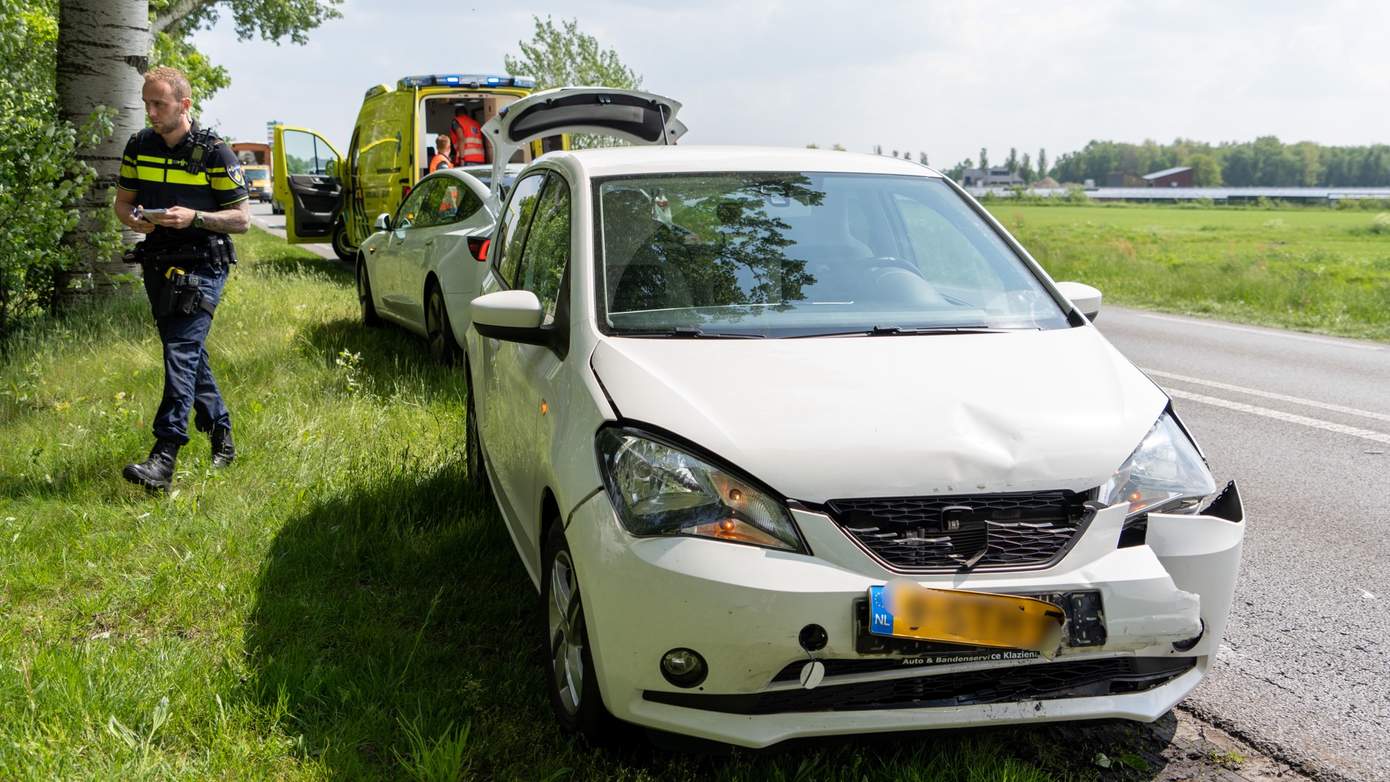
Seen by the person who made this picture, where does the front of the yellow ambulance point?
facing away from the viewer and to the left of the viewer

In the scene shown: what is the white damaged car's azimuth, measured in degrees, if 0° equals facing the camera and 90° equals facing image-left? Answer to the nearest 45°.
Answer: approximately 315°

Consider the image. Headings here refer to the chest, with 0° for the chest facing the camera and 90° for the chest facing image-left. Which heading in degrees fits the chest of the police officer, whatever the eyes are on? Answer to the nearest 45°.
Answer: approximately 45°

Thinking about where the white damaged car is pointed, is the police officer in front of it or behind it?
behind

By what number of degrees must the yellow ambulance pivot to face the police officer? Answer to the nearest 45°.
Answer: approximately 135° to its left

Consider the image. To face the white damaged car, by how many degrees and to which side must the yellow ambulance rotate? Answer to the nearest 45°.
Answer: approximately 135° to its left

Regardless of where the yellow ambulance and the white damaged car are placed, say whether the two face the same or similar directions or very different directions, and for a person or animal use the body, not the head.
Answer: very different directions

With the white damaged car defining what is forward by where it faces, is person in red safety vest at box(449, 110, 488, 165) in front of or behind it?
behind

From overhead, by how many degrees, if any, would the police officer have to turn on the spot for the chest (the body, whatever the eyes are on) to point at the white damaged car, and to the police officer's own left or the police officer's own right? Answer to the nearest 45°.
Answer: approximately 45° to the police officer's own left
